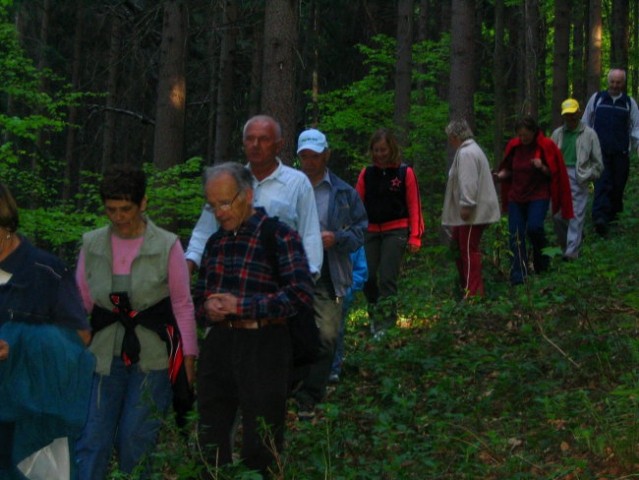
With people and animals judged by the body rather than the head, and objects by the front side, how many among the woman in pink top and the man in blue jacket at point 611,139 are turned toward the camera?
2

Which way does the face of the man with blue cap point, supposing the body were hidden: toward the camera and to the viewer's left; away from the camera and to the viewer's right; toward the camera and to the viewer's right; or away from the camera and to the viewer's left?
toward the camera and to the viewer's left

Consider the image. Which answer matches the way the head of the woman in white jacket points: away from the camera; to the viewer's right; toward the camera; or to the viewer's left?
to the viewer's left

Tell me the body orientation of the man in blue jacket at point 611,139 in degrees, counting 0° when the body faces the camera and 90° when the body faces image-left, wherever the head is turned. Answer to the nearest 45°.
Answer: approximately 0°

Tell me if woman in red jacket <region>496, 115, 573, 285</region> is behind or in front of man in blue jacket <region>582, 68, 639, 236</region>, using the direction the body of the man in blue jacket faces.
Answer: in front
